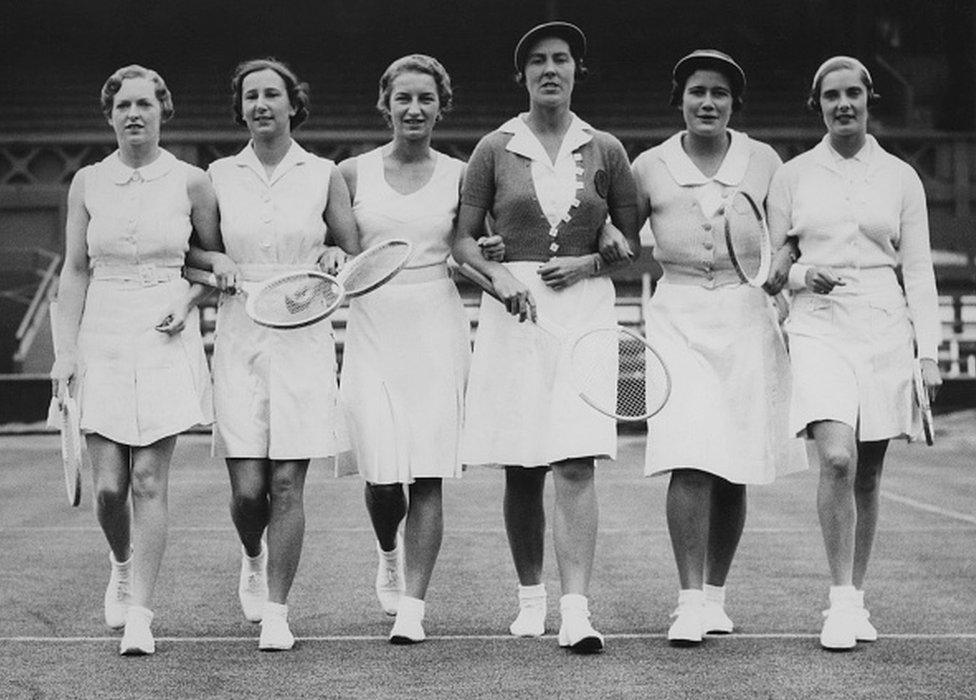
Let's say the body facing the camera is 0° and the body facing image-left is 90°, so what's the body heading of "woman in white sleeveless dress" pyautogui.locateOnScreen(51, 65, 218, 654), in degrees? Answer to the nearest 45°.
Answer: approximately 0°

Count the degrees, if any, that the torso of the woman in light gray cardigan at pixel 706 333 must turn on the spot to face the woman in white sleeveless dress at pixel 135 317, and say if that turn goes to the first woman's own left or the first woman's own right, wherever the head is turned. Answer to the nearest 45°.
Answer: approximately 90° to the first woman's own right

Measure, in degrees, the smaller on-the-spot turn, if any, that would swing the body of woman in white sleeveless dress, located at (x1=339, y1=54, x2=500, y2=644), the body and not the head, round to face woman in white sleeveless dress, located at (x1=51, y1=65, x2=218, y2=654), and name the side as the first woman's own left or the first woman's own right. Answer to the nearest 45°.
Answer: approximately 90° to the first woman's own right

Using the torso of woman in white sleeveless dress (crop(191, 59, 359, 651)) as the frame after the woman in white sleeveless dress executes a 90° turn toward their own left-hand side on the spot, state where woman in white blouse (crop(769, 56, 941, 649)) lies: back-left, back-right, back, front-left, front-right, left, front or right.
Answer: front

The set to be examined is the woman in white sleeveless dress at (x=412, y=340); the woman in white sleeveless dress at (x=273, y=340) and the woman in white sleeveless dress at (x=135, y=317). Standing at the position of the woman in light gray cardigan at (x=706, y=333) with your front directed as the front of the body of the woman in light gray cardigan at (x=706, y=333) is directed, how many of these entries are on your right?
3

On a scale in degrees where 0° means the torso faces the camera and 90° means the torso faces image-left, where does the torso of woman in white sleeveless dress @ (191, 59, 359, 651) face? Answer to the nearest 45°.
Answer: approximately 0°

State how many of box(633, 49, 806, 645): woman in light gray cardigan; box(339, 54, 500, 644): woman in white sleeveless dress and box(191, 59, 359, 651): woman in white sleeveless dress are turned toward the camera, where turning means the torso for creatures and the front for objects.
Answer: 3

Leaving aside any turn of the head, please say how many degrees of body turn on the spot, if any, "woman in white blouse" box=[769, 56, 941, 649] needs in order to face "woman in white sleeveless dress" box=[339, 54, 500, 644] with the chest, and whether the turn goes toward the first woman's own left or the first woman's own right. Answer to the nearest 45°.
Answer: approximately 90° to the first woman's own right

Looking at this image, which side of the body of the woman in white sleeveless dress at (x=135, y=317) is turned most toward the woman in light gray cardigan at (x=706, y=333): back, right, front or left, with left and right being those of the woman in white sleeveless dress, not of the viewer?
left
